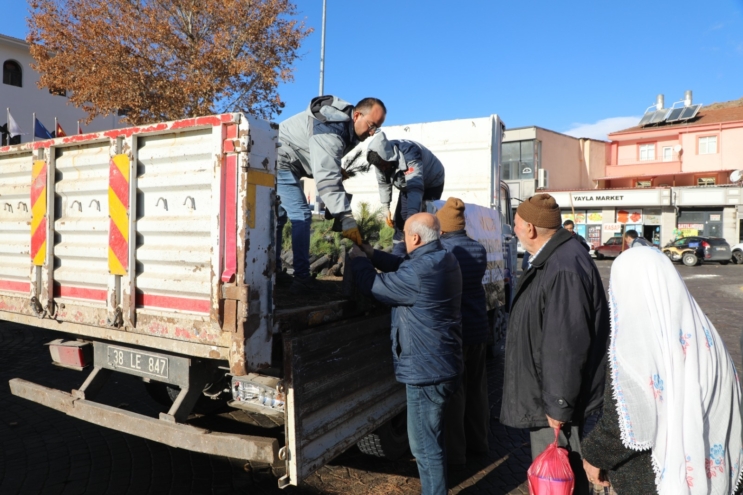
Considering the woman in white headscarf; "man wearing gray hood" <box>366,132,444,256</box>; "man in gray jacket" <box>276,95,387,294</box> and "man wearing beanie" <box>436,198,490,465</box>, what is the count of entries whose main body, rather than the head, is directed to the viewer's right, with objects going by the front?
1

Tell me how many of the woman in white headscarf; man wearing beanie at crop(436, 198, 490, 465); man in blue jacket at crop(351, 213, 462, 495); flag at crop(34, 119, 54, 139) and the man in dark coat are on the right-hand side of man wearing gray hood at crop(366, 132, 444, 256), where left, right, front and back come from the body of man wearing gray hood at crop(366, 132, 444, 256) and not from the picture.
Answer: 1

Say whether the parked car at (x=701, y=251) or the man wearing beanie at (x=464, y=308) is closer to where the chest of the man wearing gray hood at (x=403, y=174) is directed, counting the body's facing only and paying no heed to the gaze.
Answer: the man wearing beanie

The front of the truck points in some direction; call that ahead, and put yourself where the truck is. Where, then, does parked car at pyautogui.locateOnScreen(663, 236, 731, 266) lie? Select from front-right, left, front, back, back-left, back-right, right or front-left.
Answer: front

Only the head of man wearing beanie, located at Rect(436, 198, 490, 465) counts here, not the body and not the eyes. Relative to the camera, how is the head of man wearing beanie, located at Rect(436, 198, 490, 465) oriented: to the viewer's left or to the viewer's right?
to the viewer's left

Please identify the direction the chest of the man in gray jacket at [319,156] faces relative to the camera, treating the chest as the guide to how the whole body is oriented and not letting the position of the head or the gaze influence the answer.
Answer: to the viewer's right

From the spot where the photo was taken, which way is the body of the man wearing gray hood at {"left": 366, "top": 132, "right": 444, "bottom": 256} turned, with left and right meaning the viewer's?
facing the viewer and to the left of the viewer

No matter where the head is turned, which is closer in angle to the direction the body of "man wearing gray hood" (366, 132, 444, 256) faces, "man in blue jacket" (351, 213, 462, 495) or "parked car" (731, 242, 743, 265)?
the man in blue jacket

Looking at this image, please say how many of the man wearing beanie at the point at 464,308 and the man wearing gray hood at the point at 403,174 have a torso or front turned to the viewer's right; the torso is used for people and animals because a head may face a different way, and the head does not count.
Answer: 0

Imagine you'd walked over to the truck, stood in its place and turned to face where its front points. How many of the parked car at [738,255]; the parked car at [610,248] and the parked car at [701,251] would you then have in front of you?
3

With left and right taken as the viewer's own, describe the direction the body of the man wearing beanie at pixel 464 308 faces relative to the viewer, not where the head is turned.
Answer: facing away from the viewer and to the left of the viewer

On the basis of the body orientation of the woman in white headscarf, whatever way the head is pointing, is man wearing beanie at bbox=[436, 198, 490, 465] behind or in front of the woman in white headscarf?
in front

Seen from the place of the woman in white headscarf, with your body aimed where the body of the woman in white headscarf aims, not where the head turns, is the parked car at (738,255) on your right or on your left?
on your right

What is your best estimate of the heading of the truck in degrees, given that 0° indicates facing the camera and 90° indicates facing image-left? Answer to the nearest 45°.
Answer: approximately 225°

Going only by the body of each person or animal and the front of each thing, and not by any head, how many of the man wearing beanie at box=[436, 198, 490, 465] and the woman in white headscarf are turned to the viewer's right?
0
